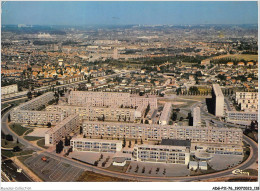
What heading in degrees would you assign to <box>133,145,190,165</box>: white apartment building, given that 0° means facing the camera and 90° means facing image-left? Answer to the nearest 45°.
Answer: approximately 0°

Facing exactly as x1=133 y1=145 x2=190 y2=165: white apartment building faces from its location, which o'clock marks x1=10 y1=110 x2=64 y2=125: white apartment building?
x1=10 y1=110 x2=64 y2=125: white apartment building is roughly at 4 o'clock from x1=133 y1=145 x2=190 y2=165: white apartment building.

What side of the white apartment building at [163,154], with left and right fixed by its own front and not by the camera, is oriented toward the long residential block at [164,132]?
back

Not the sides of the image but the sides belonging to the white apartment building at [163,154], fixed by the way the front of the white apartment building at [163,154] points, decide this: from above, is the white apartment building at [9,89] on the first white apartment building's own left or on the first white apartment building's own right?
on the first white apartment building's own right

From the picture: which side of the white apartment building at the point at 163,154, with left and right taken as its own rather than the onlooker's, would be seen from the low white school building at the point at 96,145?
right

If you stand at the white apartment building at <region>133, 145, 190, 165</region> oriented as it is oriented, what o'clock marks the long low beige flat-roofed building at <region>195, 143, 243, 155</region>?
the long low beige flat-roofed building at <region>195, 143, 243, 155</region> is roughly at 8 o'clock from the white apartment building at <region>133, 145, 190, 165</region>.

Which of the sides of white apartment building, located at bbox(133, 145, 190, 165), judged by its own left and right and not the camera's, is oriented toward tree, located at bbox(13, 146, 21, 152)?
right

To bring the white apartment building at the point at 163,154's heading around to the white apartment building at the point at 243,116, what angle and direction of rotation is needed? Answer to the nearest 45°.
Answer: approximately 135° to its left

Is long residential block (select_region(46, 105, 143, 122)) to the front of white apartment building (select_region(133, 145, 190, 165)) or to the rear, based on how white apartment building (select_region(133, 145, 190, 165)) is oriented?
to the rear

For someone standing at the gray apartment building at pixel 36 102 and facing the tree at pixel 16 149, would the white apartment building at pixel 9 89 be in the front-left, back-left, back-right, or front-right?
back-right

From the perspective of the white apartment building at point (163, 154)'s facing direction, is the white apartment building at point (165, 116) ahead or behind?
behind

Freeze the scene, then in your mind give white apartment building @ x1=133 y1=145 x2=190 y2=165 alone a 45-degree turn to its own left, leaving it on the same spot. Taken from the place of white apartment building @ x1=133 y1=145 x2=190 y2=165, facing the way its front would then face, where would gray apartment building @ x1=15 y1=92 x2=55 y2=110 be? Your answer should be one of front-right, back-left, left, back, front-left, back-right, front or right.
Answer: back
